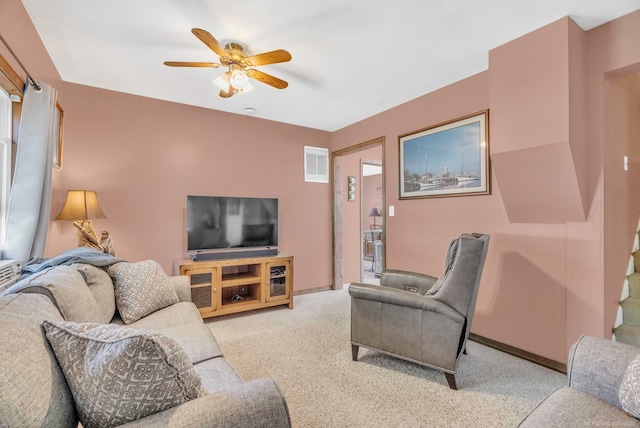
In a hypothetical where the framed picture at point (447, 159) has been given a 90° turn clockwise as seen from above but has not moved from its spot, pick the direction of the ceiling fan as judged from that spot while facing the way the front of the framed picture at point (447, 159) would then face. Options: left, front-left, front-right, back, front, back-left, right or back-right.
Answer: left

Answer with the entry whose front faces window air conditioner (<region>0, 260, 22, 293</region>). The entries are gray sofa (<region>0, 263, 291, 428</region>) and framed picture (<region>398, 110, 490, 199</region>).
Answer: the framed picture

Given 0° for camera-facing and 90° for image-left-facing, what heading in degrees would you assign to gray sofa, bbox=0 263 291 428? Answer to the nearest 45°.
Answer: approximately 270°

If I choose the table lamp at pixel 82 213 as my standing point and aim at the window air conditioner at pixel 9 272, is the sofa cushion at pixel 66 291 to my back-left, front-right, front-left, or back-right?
front-left

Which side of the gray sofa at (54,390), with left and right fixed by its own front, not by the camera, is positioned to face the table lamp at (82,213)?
left

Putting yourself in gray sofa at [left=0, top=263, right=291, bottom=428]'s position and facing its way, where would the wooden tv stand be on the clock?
The wooden tv stand is roughly at 10 o'clock from the gray sofa.

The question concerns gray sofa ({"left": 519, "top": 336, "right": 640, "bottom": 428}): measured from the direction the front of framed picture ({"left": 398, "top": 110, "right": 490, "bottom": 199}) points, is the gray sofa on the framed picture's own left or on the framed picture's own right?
on the framed picture's own left

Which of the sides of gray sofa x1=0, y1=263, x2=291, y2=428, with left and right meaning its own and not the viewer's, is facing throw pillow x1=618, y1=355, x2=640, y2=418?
front

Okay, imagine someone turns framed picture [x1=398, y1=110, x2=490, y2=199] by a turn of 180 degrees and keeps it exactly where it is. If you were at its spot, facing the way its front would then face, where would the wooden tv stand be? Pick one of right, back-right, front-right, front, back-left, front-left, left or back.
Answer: back-left

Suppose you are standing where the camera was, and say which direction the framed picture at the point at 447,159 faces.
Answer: facing the viewer and to the left of the viewer

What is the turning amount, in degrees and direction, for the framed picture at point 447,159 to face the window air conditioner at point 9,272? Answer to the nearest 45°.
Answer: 0° — it already faces it

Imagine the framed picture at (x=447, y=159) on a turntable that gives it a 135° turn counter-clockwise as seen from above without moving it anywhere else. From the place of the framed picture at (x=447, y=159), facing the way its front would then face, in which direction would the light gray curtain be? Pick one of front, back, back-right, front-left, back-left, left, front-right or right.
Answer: back-right

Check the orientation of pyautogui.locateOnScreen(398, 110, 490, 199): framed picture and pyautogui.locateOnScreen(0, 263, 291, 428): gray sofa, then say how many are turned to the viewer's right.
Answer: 1

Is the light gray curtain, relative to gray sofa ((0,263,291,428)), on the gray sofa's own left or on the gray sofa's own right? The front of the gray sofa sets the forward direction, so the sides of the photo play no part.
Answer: on the gray sofa's own left
